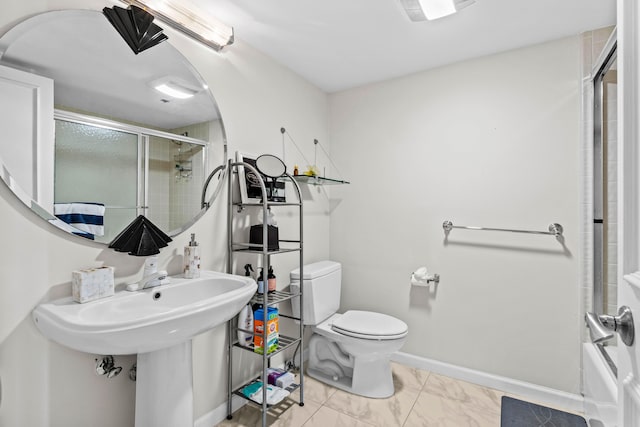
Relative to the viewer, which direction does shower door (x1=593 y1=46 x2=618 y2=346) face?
to the viewer's left

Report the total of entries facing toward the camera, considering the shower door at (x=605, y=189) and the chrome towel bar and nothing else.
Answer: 1

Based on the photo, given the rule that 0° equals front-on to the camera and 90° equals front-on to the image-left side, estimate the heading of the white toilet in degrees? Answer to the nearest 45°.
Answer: approximately 315°

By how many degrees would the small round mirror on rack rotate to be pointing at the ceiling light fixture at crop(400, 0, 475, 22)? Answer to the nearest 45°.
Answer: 0° — it already faces it

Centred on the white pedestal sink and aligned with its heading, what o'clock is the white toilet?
The white toilet is roughly at 10 o'clock from the white pedestal sink.

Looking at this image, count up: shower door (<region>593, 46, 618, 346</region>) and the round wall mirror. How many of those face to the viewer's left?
1
